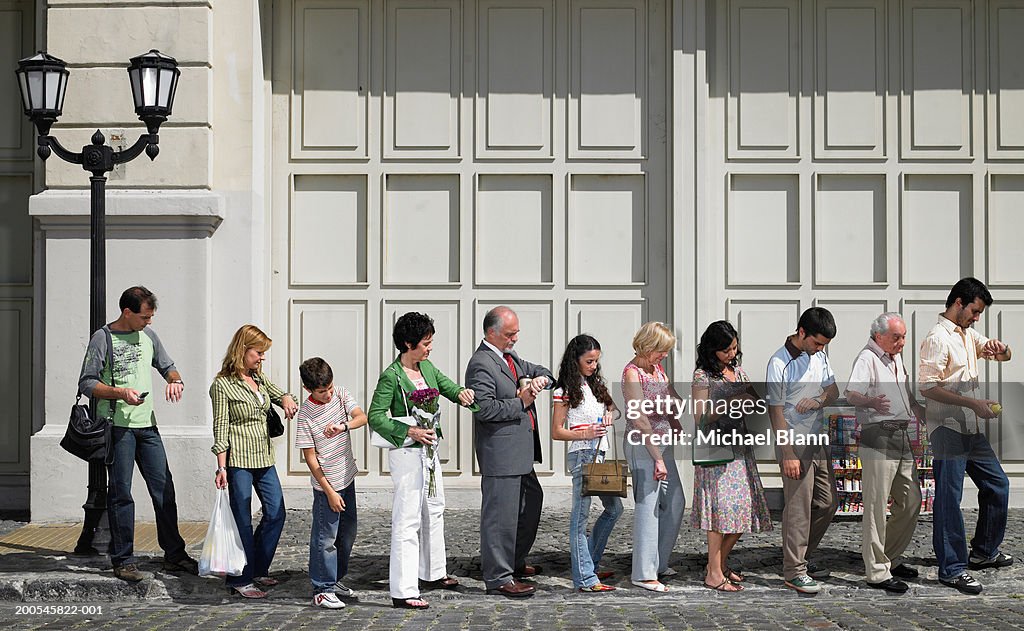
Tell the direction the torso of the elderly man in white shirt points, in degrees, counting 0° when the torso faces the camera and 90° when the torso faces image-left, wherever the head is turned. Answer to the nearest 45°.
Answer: approximately 315°

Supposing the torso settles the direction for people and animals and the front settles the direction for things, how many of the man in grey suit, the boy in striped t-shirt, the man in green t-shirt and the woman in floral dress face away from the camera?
0

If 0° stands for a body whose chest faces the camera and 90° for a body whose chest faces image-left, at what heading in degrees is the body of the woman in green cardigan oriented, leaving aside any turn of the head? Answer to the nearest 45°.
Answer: approximately 315°

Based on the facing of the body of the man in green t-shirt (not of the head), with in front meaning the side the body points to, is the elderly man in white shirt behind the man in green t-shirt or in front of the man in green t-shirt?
in front

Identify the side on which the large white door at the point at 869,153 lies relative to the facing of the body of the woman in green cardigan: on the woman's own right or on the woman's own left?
on the woman's own left

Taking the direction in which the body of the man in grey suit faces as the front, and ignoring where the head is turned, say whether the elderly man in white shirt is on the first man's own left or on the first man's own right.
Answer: on the first man's own left

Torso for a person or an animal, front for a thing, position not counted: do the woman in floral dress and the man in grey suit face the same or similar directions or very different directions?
same or similar directions

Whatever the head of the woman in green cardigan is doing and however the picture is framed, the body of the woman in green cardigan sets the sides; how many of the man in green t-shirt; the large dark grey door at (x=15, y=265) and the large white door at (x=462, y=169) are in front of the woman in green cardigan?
0

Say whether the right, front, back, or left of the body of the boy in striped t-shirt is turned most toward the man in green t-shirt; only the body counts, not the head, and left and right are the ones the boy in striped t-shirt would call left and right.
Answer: back

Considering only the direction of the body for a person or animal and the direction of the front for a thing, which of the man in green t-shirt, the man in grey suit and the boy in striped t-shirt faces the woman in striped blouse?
the man in green t-shirt

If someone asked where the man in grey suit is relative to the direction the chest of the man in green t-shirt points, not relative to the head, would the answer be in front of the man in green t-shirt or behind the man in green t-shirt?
in front

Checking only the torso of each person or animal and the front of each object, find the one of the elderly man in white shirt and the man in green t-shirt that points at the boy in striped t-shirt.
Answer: the man in green t-shirt

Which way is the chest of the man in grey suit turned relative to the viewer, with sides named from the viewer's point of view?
facing the viewer and to the right of the viewer

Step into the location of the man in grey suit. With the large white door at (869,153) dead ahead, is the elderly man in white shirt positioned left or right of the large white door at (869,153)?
right

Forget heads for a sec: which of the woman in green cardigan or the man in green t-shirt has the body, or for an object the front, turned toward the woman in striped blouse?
the man in green t-shirt
